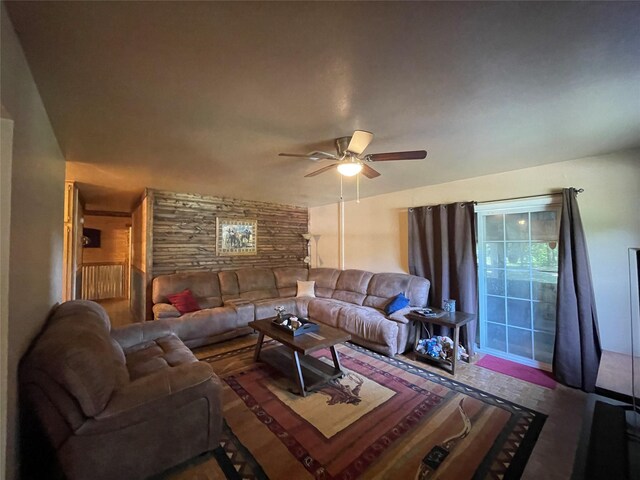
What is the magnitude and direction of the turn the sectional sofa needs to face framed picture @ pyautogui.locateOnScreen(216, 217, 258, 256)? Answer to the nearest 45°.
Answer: approximately 135° to its right

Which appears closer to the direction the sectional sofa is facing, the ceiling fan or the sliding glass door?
the ceiling fan

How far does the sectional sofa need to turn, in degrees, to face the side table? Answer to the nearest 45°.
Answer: approximately 45° to its left

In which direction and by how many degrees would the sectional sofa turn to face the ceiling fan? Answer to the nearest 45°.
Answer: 0° — it already faces it

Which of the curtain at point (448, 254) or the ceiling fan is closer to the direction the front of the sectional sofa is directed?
the ceiling fan

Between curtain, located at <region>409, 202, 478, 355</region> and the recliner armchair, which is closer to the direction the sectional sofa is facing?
the recliner armchair

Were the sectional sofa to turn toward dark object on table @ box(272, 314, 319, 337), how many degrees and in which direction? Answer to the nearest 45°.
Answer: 0° — it already faces it

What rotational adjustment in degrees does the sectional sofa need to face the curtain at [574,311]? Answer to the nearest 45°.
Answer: approximately 45° to its left

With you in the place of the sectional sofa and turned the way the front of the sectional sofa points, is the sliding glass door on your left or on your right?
on your left

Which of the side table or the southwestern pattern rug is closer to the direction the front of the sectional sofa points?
the southwestern pattern rug

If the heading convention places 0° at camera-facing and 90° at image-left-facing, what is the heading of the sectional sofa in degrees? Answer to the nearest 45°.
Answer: approximately 0°

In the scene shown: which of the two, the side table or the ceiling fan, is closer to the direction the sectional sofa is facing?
the ceiling fan

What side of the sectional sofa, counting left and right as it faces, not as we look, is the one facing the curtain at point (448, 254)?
left
